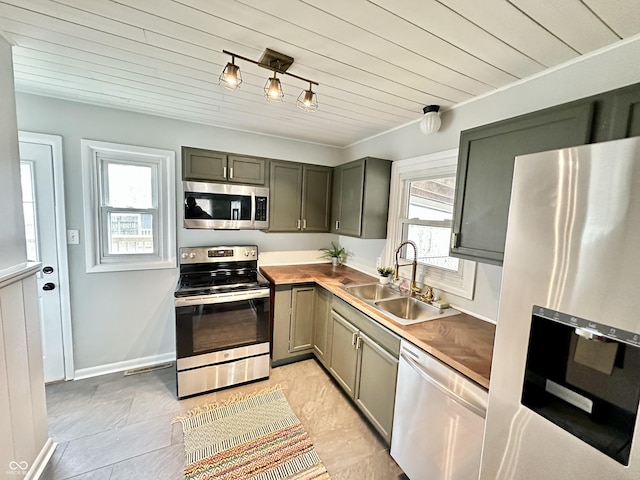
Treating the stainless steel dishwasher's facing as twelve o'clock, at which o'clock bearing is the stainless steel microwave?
The stainless steel microwave is roughly at 2 o'clock from the stainless steel dishwasher.

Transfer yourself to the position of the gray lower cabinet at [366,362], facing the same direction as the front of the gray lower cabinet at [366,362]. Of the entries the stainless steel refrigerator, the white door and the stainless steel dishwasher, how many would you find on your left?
2

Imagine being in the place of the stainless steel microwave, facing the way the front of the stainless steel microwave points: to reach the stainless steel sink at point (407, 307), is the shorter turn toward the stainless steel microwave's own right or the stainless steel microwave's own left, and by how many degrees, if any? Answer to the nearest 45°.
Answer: approximately 45° to the stainless steel microwave's own left

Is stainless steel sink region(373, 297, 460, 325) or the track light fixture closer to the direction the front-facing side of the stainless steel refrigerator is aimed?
the track light fixture

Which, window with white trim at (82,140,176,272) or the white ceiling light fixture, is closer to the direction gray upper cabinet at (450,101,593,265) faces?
the window with white trim

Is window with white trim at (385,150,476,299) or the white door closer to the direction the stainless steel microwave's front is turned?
the window with white trim

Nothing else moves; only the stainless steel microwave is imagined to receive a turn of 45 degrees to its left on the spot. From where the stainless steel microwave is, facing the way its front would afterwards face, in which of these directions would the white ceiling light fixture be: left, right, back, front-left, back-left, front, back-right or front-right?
front

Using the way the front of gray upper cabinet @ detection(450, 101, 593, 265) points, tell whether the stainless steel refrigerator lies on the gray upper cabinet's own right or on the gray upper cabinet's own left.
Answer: on the gray upper cabinet's own left

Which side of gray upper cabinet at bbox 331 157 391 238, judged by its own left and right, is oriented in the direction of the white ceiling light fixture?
left

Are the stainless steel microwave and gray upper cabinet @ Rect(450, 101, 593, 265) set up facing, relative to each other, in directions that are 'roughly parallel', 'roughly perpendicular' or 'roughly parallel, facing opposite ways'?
roughly perpendicular

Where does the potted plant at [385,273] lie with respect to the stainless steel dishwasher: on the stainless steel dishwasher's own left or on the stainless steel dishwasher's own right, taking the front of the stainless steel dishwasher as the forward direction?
on the stainless steel dishwasher's own right

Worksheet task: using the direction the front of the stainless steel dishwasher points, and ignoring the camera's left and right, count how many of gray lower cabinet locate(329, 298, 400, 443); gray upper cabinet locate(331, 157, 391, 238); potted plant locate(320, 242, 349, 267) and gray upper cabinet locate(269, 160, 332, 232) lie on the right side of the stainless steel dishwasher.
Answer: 4
